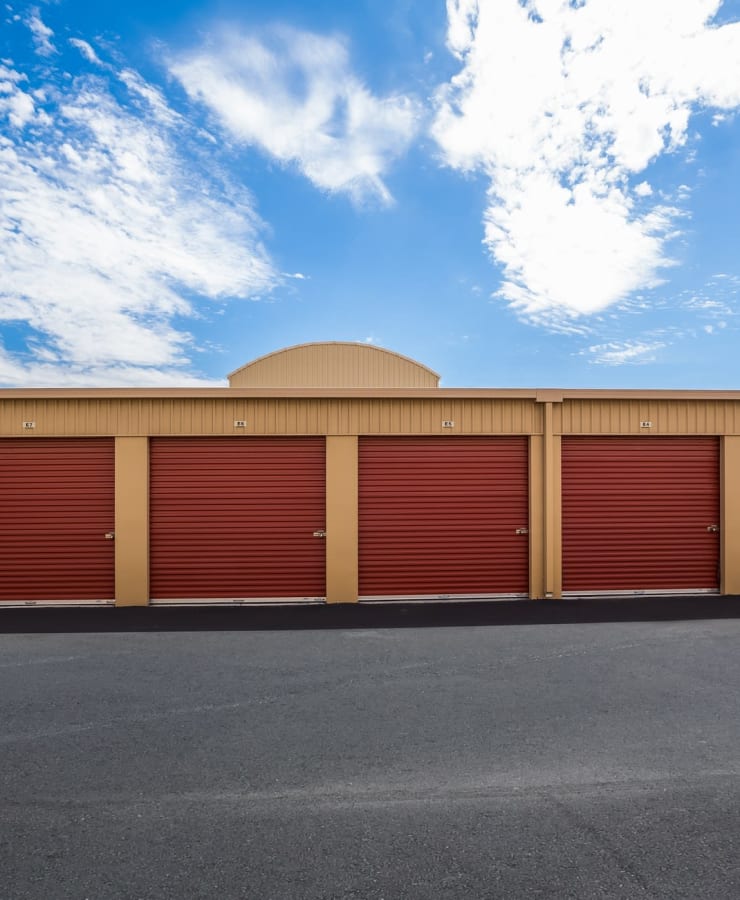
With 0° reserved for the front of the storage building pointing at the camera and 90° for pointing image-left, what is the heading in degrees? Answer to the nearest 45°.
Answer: approximately 0°
